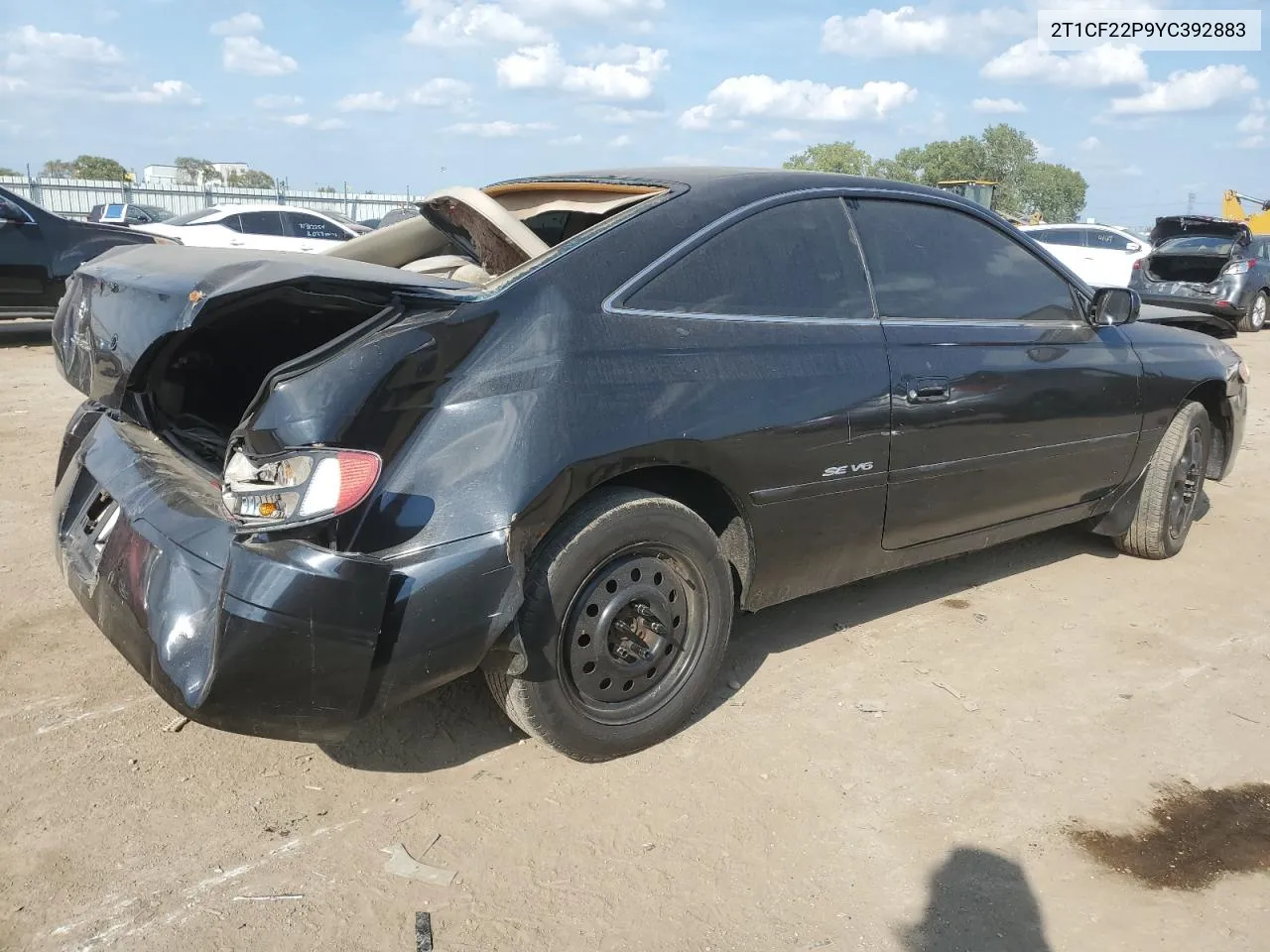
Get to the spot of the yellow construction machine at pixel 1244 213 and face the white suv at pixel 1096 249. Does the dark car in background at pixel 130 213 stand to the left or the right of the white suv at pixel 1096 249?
right

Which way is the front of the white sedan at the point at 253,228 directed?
to the viewer's right

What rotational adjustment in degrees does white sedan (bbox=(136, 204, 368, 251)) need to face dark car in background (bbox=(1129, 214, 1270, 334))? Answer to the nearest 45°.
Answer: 0° — it already faces it

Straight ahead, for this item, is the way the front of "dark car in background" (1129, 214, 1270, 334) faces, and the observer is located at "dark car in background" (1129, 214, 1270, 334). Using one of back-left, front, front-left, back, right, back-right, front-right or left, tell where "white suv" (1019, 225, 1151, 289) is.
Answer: left

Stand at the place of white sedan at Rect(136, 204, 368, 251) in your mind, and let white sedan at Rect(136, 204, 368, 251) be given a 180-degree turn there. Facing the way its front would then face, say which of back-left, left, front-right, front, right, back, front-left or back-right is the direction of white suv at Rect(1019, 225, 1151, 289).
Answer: back

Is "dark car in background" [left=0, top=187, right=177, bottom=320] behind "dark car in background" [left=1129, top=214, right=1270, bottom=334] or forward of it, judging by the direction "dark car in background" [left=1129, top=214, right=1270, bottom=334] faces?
behind
